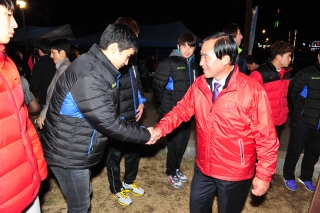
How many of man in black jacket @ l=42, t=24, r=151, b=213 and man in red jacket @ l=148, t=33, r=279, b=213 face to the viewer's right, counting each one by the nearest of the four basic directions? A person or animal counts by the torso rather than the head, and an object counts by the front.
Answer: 1

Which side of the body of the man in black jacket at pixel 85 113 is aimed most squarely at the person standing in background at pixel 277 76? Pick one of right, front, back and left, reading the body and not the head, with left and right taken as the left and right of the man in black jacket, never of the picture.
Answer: front

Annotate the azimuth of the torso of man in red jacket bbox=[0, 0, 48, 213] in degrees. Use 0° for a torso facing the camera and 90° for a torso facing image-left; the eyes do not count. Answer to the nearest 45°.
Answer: approximately 315°

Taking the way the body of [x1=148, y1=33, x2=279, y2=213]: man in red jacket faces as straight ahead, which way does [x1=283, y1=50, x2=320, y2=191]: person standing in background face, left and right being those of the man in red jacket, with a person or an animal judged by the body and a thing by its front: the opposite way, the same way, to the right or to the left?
to the left

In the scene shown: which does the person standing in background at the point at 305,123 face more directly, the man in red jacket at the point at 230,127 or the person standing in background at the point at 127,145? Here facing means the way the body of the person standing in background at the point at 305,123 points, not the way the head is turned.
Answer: the man in red jacket

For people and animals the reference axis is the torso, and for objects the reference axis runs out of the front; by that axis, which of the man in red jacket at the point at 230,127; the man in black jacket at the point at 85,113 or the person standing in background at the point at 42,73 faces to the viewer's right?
the man in black jacket

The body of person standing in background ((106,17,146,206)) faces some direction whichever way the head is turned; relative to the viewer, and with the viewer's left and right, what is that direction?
facing the viewer and to the right of the viewer

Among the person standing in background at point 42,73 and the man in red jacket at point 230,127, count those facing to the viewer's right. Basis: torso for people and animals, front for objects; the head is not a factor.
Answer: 0

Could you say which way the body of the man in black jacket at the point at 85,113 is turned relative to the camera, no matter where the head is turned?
to the viewer's right

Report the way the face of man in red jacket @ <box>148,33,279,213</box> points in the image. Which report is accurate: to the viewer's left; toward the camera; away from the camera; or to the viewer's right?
to the viewer's left

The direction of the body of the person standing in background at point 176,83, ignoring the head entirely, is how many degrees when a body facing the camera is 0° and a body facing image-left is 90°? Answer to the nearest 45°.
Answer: approximately 315°

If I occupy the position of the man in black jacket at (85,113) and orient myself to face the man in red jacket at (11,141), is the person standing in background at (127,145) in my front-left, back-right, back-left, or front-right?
back-right

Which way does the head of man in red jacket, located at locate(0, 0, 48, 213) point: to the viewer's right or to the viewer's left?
to the viewer's right

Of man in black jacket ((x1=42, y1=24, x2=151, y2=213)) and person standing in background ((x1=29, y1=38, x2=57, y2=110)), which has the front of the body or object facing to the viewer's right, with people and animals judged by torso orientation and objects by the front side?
the man in black jacket

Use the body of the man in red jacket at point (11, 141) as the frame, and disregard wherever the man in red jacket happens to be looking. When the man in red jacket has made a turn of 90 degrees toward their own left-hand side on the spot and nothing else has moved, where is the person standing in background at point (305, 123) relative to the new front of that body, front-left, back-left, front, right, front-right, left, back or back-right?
front-right

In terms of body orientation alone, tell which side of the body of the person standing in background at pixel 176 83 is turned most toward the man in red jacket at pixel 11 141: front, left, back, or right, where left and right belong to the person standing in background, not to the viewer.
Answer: right
